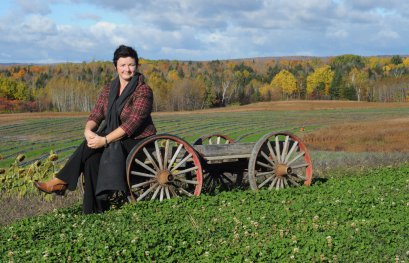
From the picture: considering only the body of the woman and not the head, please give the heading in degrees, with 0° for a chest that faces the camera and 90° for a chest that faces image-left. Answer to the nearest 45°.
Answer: approximately 45°
